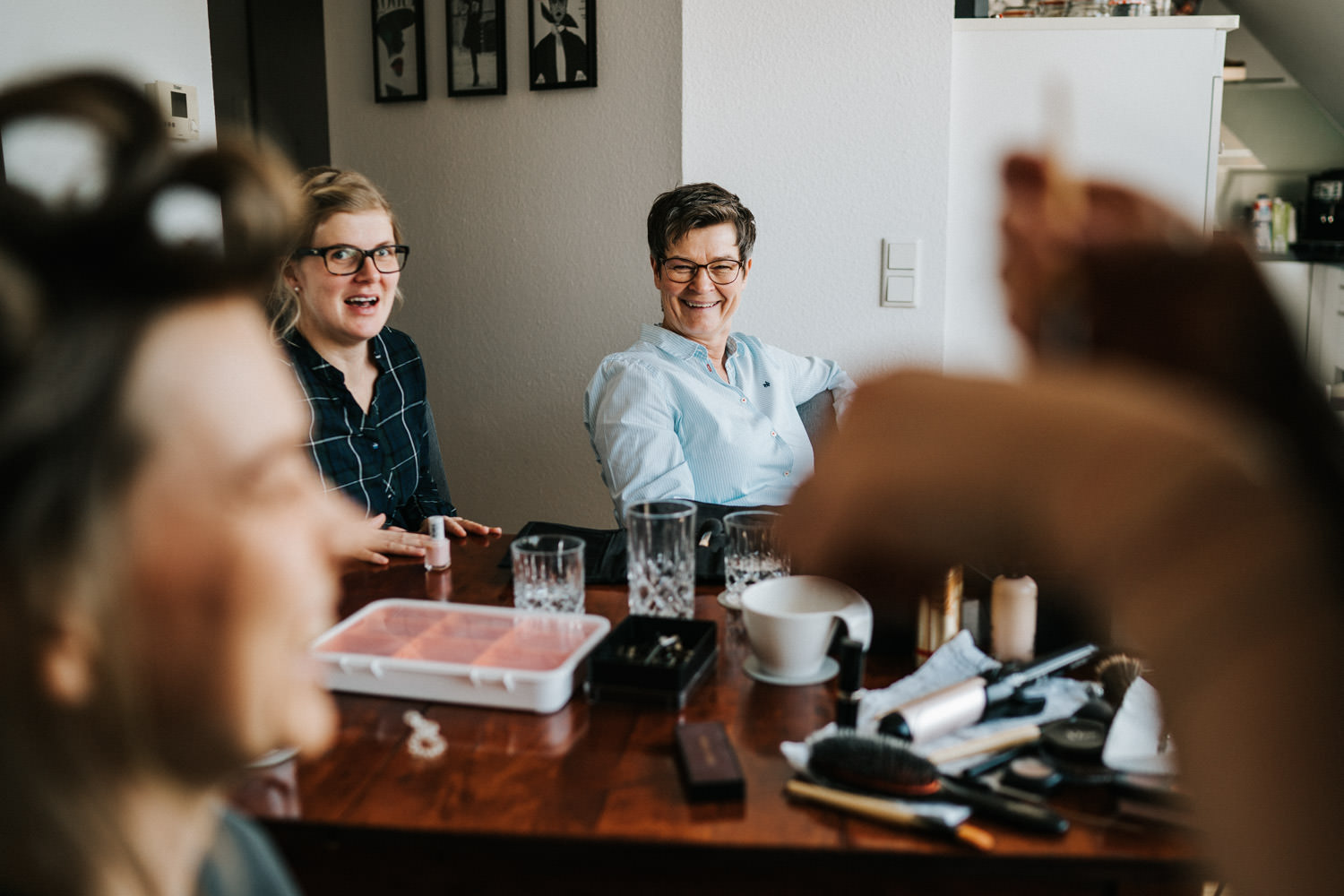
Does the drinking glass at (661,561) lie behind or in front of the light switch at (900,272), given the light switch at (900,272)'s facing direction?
in front

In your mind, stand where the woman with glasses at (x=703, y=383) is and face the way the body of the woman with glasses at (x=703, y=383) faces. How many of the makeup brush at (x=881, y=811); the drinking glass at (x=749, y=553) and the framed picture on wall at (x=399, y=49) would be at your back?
1

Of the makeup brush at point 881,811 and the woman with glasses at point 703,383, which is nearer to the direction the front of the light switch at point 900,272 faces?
the makeup brush

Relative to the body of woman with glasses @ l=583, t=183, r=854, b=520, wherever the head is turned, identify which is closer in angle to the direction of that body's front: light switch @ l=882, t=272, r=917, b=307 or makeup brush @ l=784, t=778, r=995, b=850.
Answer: the makeup brush

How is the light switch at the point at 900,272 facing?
toward the camera

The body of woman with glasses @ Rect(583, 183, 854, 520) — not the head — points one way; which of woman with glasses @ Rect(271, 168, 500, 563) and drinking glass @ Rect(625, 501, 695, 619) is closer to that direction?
the drinking glass

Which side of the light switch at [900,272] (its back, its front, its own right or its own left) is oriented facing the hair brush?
front

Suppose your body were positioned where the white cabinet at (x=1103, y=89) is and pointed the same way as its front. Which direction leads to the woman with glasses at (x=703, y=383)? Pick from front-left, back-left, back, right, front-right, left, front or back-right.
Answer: back-right

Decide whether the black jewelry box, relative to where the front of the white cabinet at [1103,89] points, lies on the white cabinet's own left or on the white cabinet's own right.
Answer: on the white cabinet's own right

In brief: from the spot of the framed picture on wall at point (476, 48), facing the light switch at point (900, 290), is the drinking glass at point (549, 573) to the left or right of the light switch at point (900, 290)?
right

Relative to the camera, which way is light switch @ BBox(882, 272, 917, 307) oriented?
toward the camera

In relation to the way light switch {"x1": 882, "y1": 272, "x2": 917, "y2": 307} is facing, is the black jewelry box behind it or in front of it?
in front
